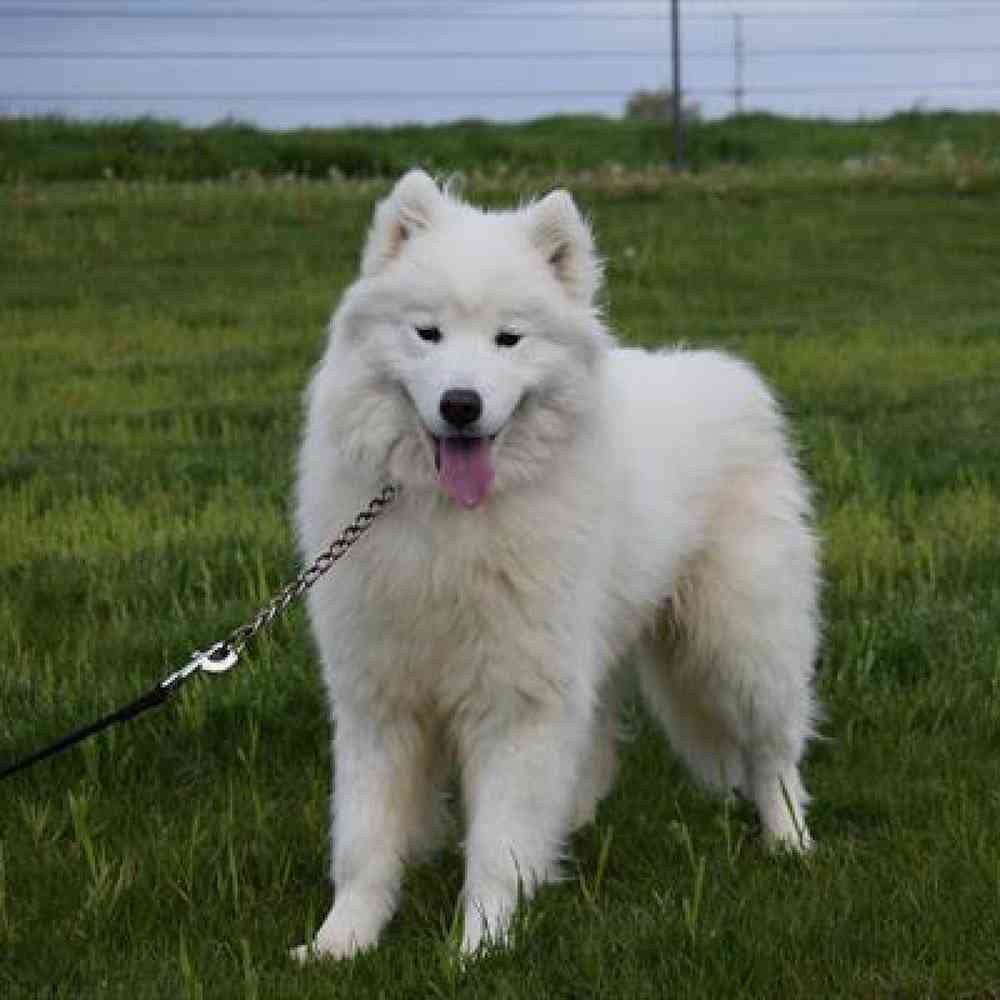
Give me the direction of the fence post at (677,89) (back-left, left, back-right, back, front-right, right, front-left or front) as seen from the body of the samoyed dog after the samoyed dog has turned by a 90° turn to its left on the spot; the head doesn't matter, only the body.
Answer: back-left
